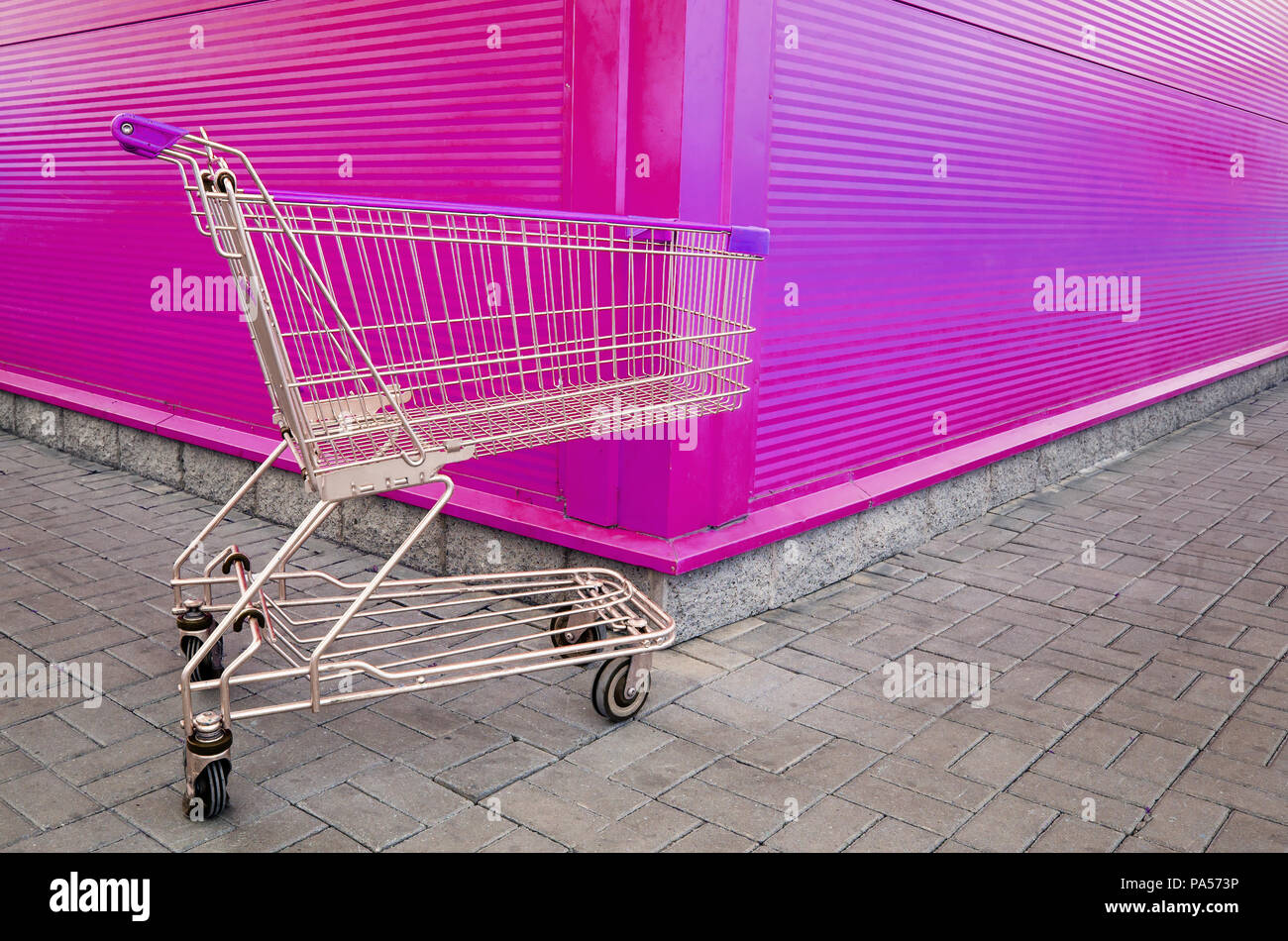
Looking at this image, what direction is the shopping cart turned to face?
to the viewer's right
